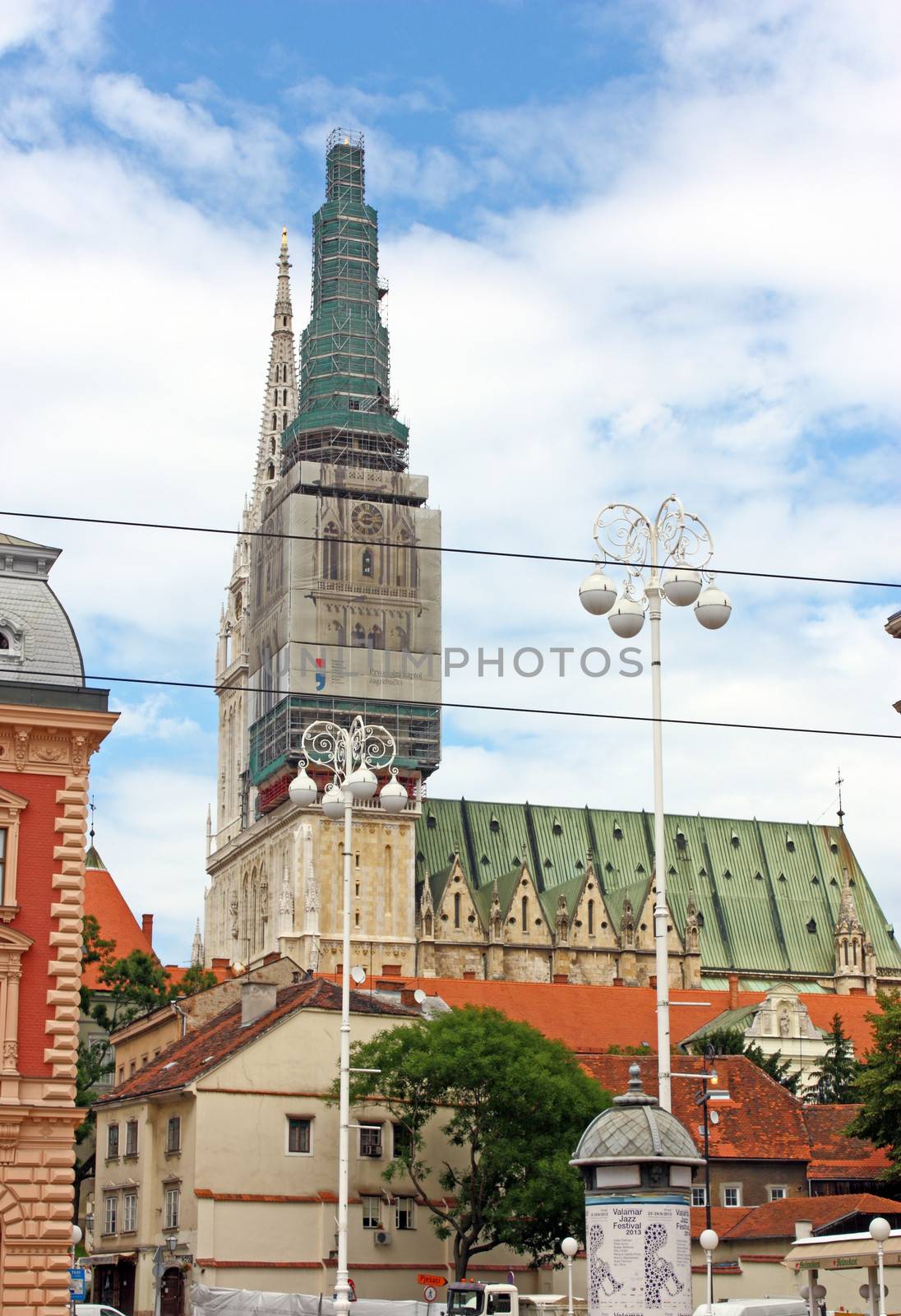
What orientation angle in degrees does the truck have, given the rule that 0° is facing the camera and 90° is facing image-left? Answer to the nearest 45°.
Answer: approximately 45°

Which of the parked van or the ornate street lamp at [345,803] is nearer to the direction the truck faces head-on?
the ornate street lamp

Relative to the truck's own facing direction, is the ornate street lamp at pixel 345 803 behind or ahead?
ahead
